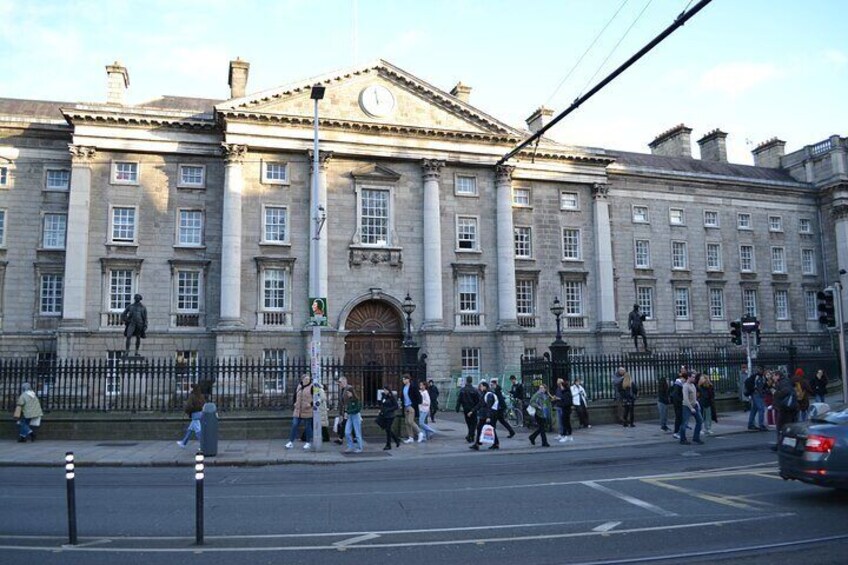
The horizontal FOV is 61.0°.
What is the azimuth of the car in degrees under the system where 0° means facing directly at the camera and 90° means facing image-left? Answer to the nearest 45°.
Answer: approximately 225°

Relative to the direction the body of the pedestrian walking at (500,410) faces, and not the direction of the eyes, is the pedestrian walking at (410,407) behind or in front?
in front

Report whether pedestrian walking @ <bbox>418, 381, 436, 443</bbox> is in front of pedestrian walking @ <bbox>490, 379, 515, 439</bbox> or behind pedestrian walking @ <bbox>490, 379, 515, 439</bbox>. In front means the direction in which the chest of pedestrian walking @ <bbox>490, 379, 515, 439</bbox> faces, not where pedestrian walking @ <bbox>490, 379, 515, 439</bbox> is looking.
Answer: in front

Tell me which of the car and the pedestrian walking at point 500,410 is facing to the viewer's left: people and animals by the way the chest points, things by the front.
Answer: the pedestrian walking

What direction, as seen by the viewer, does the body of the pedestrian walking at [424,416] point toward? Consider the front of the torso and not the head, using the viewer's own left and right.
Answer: facing to the left of the viewer

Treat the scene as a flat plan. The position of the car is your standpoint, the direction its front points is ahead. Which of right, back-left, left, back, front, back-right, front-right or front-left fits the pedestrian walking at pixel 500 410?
left

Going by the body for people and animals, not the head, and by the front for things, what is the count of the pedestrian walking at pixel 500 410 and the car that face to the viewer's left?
1

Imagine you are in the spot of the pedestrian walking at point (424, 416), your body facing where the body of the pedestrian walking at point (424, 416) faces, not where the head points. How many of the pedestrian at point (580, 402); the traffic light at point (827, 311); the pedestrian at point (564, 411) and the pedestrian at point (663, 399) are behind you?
4

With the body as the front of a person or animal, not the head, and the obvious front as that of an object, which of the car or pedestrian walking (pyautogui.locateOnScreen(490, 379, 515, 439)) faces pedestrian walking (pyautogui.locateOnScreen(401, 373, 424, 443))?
pedestrian walking (pyautogui.locateOnScreen(490, 379, 515, 439))

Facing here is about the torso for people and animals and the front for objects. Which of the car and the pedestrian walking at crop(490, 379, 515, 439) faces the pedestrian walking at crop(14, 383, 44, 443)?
the pedestrian walking at crop(490, 379, 515, 439)

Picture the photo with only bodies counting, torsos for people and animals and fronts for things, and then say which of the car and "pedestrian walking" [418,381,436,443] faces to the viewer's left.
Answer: the pedestrian walking

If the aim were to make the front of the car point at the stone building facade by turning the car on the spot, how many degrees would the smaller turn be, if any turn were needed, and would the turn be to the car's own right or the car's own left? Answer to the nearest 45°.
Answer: approximately 90° to the car's own left

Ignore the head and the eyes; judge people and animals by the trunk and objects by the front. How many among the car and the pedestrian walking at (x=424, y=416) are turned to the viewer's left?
1

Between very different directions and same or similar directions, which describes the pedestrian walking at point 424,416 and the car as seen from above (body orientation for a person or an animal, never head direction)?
very different directions

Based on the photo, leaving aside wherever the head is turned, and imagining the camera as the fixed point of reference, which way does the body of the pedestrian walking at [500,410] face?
to the viewer's left

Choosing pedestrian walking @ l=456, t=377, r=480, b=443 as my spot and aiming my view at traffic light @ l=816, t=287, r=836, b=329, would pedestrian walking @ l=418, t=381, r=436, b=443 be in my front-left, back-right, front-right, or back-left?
back-left
